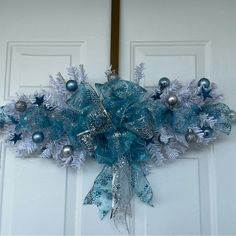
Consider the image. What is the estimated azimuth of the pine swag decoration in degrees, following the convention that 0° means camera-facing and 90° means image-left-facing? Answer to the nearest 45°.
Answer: approximately 0°
